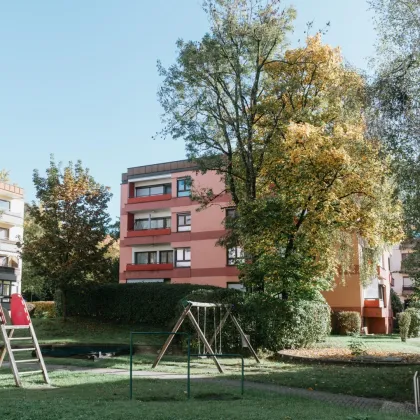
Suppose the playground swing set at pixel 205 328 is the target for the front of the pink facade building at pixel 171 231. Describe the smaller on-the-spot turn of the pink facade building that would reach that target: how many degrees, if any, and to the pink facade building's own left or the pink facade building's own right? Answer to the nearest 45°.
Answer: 0° — it already faces it

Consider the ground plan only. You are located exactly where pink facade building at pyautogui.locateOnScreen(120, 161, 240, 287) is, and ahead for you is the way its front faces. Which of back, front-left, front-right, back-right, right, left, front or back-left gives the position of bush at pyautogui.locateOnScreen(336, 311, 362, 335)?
front-left

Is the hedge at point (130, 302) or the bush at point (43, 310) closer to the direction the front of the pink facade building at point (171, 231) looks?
the hedge

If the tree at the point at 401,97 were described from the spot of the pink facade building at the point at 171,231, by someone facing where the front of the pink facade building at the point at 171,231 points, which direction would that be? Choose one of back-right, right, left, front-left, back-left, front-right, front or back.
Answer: front

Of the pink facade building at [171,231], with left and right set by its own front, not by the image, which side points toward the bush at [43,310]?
right

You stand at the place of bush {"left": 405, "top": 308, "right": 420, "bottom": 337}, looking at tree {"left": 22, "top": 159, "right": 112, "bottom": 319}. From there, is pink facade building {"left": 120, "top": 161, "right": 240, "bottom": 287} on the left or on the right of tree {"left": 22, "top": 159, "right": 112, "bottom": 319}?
right

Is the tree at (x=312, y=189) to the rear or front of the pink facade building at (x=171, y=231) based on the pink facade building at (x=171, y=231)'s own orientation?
to the front

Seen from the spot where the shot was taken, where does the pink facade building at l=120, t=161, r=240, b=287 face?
facing the viewer

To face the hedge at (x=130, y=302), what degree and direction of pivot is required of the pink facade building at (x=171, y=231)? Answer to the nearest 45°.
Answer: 0° — it already faces it

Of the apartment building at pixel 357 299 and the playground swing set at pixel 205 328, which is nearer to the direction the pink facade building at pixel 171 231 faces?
the playground swing set

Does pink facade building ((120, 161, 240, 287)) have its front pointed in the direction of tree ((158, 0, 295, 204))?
yes

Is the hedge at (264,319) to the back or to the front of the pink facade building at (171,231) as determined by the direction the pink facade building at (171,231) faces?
to the front
